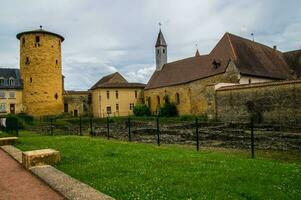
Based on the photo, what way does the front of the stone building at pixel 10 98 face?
toward the camera

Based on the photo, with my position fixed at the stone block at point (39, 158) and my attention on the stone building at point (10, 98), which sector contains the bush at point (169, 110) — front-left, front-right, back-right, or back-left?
front-right

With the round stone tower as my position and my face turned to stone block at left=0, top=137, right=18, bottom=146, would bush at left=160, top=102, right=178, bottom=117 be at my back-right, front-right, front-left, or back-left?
front-left

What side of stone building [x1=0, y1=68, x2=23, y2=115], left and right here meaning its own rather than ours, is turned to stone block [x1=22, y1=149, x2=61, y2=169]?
front

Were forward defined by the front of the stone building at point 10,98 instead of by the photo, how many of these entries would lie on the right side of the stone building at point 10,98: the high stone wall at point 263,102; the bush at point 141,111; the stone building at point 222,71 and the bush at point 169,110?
0

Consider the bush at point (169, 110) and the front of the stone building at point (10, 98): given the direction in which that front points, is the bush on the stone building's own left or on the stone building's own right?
on the stone building's own left

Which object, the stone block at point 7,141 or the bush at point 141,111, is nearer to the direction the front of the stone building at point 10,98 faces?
the stone block

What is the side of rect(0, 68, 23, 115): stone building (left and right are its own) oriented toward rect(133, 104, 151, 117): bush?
left

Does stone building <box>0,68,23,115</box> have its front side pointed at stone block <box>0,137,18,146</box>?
yes
